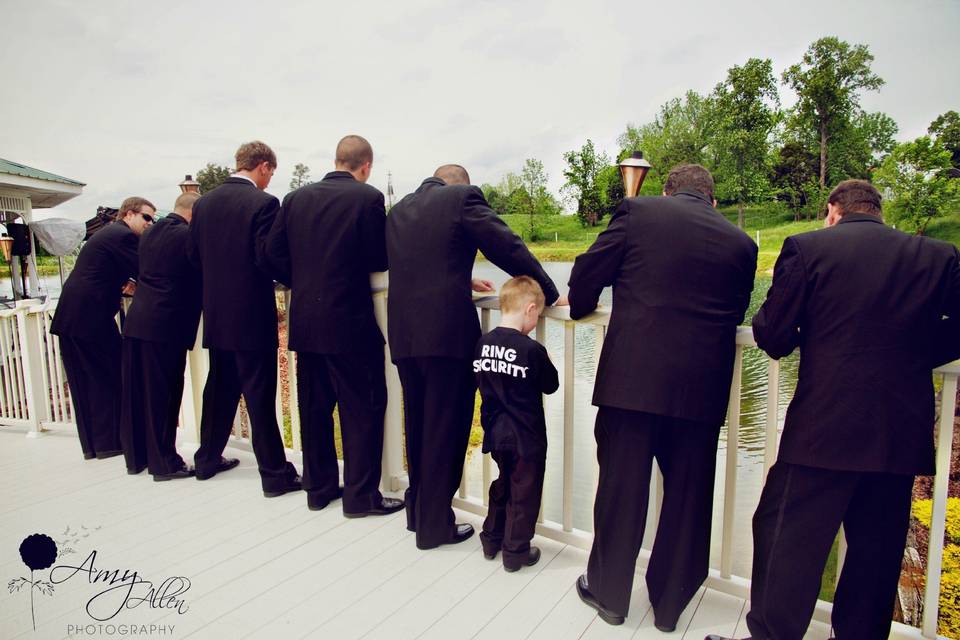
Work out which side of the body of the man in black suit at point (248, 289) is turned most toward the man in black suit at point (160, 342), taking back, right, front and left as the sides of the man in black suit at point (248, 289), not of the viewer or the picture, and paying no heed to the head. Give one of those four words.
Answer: left

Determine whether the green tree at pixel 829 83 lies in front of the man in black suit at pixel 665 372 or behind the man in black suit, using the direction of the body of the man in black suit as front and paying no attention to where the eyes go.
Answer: in front

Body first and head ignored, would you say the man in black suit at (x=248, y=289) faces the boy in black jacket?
no

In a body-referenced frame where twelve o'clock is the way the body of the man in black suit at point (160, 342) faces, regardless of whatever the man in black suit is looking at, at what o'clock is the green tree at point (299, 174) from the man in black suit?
The green tree is roughly at 11 o'clock from the man in black suit.

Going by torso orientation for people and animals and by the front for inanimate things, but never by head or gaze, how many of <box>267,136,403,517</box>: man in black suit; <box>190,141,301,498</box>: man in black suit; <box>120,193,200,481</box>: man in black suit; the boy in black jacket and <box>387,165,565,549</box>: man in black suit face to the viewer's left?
0

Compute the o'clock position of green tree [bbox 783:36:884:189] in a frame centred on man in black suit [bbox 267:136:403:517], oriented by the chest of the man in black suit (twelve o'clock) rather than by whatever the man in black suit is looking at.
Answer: The green tree is roughly at 12 o'clock from the man in black suit.

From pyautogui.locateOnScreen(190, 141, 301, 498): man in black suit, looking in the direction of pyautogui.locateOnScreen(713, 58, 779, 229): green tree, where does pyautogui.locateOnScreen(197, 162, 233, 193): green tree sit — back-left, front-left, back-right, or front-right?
front-left

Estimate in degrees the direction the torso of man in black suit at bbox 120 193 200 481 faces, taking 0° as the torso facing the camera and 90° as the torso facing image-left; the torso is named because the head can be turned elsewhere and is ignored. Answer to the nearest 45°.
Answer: approximately 225°

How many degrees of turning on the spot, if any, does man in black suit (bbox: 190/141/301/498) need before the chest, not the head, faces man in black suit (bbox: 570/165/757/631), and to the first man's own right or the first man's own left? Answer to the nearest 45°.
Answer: approximately 90° to the first man's own right

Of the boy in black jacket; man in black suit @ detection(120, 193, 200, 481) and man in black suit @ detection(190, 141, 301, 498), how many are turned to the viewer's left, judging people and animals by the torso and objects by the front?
0

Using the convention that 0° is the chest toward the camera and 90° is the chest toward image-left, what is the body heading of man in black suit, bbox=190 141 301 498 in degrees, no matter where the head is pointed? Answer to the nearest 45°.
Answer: approximately 225°

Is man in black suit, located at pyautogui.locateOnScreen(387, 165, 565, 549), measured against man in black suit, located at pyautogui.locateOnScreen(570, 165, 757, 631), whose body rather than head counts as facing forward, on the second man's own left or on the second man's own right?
on the second man's own left

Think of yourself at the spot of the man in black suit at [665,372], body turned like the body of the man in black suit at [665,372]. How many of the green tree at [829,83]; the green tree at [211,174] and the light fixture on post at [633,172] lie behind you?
0

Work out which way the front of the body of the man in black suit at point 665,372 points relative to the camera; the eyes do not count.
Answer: away from the camera
